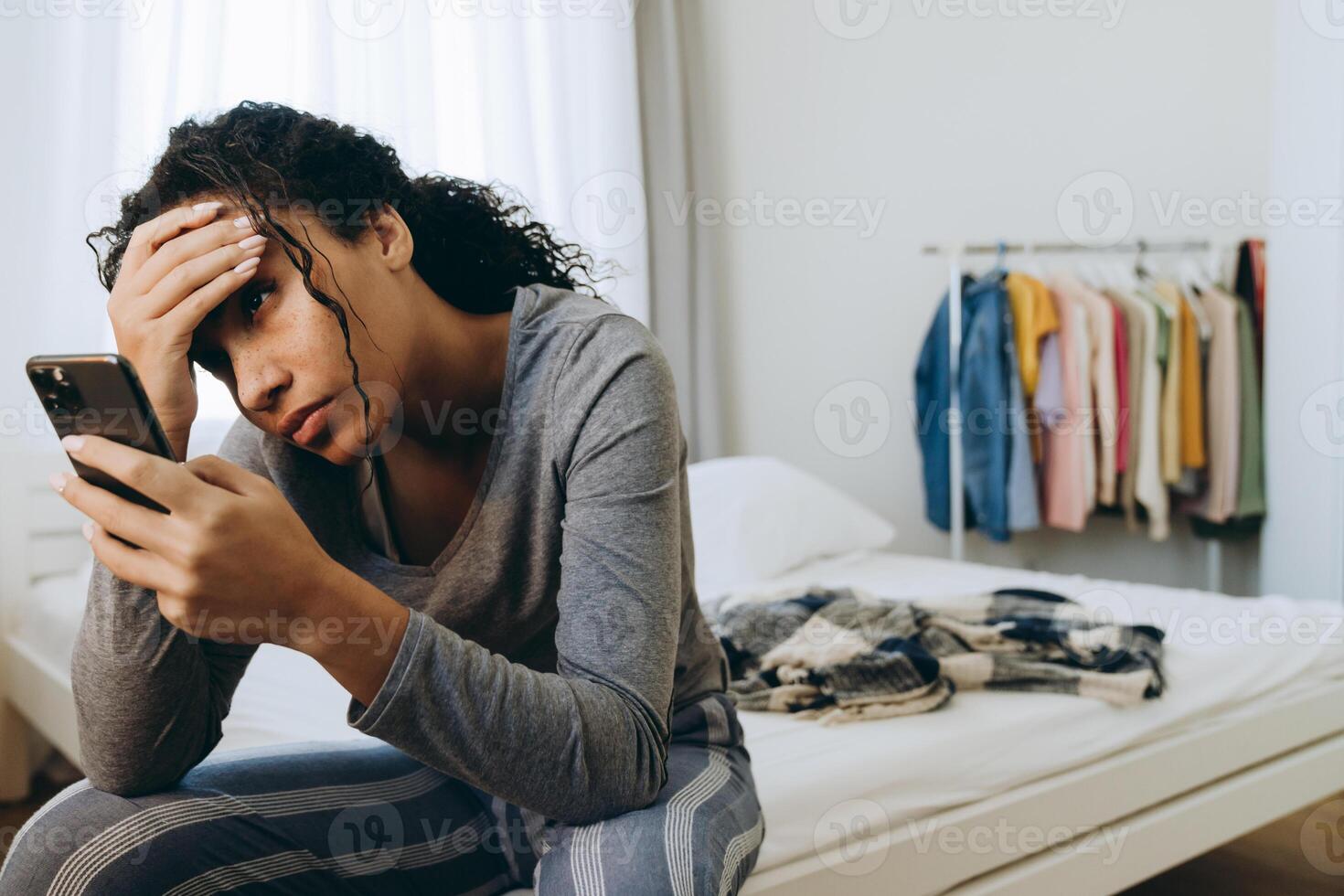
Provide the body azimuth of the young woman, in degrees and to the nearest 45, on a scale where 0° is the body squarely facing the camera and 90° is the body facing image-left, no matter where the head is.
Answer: approximately 45°

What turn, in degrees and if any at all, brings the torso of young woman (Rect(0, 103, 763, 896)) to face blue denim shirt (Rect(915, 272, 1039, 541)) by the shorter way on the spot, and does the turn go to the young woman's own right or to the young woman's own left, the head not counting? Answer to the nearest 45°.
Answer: approximately 180°

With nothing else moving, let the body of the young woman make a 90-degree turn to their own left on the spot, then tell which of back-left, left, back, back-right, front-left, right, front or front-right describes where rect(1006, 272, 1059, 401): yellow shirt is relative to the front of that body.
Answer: left

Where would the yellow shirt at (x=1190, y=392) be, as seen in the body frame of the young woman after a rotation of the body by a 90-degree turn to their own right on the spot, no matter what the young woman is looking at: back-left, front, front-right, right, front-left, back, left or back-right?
right

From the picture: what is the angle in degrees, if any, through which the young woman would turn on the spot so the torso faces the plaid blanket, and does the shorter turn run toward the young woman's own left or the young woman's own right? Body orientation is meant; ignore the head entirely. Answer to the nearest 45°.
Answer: approximately 180°

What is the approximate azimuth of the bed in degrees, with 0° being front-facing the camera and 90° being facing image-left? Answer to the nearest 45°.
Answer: approximately 315°

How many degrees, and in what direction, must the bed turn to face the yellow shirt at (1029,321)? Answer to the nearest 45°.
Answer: approximately 135° to its left
